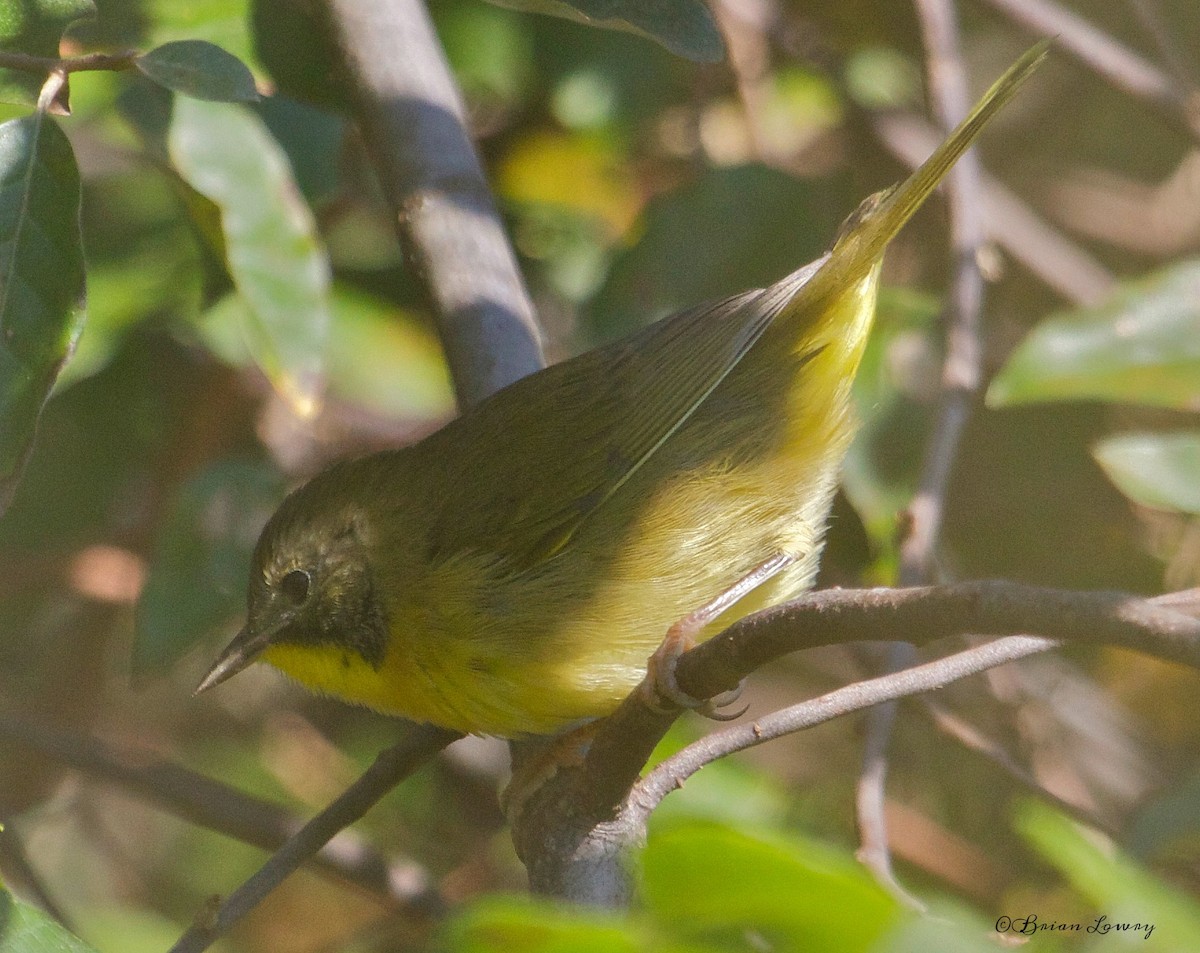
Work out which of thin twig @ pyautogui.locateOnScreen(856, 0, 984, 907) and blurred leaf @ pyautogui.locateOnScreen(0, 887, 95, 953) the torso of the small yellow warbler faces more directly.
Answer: the blurred leaf

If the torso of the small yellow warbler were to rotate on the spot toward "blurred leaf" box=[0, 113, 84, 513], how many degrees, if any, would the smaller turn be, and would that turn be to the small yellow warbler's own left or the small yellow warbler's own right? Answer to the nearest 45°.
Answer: approximately 45° to the small yellow warbler's own left

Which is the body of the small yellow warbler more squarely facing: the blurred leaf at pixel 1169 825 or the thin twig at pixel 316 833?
the thin twig

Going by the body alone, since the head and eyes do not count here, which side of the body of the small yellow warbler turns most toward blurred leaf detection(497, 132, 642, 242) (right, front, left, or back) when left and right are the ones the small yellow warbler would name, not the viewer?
right

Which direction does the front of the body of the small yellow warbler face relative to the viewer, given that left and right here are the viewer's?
facing to the left of the viewer

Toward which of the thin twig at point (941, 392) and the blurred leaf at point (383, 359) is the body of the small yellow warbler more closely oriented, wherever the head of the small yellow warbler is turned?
the blurred leaf

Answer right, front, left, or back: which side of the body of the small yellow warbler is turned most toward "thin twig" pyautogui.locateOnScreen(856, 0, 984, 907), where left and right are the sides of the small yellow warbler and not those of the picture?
back
